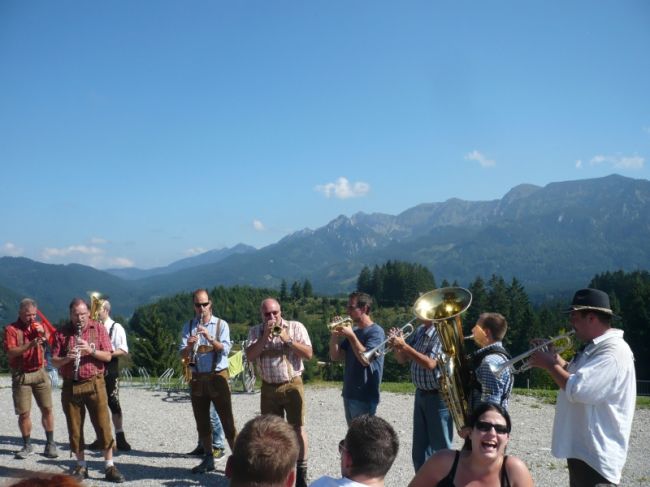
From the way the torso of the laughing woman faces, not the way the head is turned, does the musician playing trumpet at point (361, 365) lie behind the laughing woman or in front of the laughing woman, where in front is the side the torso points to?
behind

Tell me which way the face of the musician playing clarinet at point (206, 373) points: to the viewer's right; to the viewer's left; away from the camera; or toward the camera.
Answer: toward the camera

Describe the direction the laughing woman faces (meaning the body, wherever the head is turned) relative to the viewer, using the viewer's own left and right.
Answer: facing the viewer

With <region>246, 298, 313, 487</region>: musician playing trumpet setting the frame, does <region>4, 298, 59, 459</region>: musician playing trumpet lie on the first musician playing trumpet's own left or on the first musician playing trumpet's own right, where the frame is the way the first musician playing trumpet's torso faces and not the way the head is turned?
on the first musician playing trumpet's own right

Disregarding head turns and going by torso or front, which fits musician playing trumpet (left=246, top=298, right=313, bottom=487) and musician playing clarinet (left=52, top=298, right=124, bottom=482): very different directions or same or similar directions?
same or similar directions

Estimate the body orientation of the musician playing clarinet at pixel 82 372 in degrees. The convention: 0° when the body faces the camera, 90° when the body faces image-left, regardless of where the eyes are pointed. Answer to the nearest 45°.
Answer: approximately 0°

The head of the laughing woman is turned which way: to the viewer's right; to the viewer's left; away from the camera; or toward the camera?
toward the camera

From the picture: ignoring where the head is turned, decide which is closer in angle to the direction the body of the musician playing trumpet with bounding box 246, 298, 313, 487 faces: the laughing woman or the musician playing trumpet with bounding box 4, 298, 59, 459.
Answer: the laughing woman

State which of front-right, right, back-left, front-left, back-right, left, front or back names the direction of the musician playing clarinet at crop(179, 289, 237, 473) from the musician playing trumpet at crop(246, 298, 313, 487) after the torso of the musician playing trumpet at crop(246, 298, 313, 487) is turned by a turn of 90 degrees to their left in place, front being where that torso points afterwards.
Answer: back-left

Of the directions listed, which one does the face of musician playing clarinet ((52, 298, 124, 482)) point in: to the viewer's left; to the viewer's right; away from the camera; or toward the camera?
toward the camera

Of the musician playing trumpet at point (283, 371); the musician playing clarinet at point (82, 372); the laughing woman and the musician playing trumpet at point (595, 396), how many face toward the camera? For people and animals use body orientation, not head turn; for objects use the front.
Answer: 3

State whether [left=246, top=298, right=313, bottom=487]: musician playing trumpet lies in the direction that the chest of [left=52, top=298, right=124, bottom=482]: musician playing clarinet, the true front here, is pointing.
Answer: no

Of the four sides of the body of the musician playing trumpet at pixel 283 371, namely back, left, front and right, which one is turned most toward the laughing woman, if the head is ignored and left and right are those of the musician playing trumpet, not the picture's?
front

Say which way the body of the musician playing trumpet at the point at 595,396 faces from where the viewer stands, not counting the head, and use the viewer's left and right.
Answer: facing to the left of the viewer
